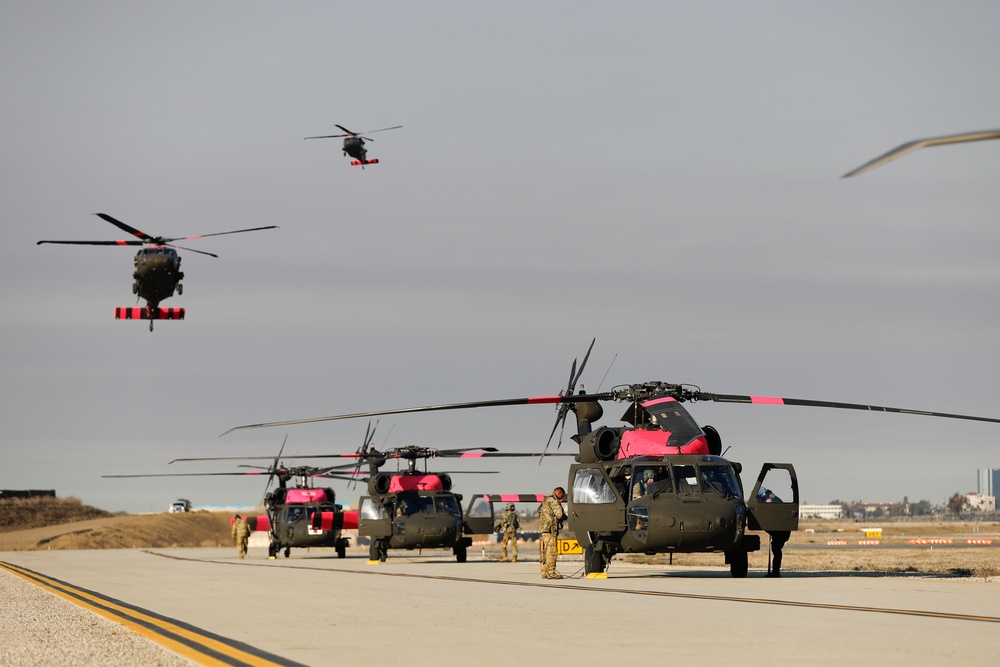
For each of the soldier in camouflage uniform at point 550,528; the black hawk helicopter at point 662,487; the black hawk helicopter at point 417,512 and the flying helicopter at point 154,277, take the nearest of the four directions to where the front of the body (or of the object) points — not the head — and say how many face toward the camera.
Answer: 3

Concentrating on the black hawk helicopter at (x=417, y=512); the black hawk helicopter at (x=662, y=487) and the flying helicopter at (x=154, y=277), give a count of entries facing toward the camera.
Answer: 3

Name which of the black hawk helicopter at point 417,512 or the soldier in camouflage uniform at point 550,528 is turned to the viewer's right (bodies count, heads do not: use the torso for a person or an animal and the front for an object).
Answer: the soldier in camouflage uniform

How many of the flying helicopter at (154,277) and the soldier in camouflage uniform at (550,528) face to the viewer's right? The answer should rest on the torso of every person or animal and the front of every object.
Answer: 1

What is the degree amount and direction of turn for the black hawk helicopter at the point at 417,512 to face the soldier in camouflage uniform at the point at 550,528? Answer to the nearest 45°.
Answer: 0° — it already faces them

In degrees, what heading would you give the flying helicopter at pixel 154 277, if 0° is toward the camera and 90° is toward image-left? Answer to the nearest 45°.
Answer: approximately 0°

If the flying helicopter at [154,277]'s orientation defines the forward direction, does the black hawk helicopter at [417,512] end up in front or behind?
in front

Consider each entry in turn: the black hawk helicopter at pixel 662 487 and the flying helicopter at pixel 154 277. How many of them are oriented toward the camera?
2

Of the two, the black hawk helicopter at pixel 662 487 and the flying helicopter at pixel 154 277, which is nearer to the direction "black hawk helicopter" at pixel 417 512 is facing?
the black hawk helicopter

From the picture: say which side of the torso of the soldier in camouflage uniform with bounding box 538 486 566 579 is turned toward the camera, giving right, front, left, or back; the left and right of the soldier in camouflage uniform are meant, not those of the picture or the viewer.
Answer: right
